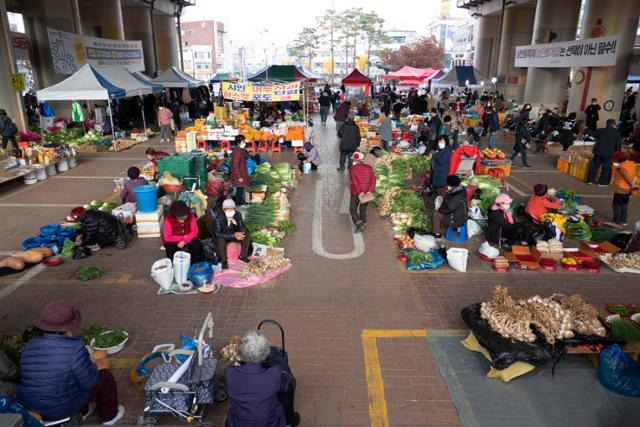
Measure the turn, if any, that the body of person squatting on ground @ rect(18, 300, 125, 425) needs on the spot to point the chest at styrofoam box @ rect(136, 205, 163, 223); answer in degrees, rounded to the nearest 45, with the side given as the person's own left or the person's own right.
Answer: approximately 45° to the person's own left

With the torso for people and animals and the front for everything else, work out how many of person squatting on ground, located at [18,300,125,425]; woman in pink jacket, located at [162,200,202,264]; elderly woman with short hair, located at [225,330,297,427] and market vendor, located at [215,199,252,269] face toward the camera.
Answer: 2

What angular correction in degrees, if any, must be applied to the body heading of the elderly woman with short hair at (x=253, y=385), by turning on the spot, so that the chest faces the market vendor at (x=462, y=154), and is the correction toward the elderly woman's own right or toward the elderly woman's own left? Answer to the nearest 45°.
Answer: approximately 45° to the elderly woman's own right

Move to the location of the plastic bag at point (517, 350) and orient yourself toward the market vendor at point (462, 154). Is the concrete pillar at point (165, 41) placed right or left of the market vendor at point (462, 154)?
left

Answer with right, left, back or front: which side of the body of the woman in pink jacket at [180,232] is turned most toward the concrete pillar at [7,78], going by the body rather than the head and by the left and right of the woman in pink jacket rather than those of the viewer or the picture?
back

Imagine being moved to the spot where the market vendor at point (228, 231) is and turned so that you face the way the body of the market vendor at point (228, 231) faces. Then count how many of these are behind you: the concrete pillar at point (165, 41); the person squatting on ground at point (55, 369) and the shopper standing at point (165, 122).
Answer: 2

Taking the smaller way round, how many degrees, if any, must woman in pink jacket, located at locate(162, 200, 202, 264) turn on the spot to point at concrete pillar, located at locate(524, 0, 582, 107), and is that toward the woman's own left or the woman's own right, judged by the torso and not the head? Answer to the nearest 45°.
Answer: approximately 135° to the woman's own left
